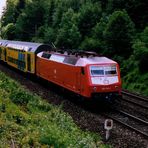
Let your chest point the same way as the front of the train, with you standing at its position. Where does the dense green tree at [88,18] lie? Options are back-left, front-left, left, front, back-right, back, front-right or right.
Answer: back-left

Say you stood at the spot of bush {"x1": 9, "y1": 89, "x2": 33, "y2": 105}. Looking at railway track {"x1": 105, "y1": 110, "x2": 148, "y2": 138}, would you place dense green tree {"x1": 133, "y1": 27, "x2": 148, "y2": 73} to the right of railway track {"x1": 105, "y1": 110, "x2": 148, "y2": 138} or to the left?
left

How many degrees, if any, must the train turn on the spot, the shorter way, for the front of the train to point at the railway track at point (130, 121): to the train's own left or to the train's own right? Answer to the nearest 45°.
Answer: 0° — it already faces it

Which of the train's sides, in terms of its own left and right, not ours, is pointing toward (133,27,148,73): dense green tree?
left

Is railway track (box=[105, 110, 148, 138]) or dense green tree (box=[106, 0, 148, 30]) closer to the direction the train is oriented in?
the railway track

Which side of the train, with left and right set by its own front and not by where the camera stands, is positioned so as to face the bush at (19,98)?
right

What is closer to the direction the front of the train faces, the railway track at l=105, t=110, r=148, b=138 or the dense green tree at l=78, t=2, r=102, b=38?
the railway track

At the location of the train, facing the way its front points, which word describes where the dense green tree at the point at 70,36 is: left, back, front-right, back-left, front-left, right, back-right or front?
back-left

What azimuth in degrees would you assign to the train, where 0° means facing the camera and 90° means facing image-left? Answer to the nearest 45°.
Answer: approximately 315°

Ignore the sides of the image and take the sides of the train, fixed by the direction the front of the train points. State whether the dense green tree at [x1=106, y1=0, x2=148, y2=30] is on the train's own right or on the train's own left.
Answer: on the train's own left

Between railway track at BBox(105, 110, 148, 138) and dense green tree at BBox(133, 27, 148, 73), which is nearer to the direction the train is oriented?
the railway track
